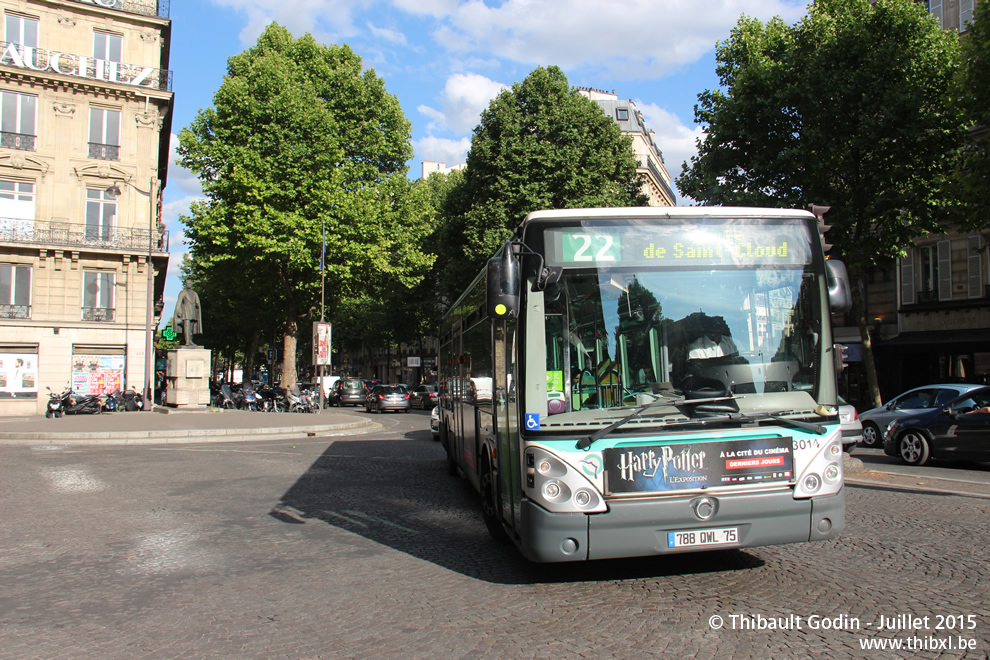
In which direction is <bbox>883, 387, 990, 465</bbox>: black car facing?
to the viewer's left

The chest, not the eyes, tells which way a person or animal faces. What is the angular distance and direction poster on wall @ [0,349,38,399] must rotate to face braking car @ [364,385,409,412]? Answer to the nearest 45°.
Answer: approximately 90° to its left

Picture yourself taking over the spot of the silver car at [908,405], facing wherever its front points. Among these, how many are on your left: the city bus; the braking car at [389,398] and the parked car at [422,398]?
1

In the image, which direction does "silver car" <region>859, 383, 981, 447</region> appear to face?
to the viewer's left

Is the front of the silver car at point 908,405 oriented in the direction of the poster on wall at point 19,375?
yes

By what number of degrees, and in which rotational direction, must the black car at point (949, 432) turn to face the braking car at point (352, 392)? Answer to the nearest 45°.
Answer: approximately 45° to its right
